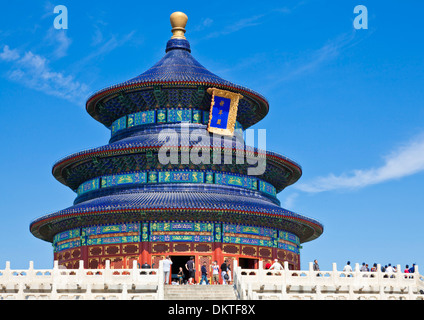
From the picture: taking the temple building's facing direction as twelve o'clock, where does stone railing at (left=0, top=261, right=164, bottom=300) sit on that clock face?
The stone railing is roughly at 2 o'clock from the temple building.

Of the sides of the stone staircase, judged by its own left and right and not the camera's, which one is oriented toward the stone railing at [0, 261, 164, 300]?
right

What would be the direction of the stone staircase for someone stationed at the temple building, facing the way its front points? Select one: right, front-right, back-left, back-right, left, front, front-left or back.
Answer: front-right

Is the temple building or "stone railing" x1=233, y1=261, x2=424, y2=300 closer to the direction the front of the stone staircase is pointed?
the stone railing

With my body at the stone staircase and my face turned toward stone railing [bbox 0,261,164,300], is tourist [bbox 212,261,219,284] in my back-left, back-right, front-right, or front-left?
back-right

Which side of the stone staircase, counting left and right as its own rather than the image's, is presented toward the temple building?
back

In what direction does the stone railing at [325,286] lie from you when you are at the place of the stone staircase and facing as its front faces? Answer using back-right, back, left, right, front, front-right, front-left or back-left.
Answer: left

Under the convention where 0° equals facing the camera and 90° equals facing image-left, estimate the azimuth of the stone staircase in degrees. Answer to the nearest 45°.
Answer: approximately 0°

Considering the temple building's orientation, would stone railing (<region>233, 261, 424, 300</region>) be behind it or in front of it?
in front

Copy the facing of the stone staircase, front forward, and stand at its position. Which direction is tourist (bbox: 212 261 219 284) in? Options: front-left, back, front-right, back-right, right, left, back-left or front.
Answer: back
